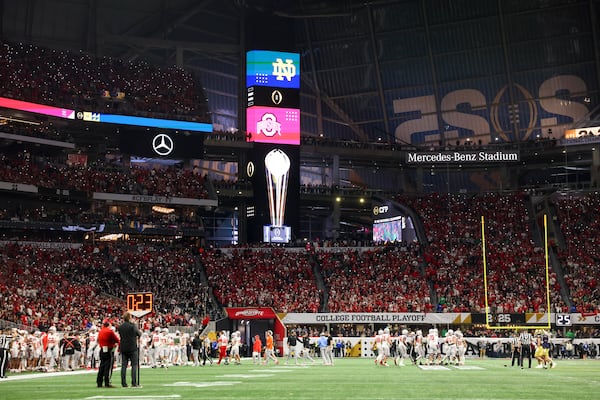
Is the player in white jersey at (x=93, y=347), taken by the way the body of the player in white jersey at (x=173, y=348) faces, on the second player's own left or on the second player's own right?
on the second player's own right

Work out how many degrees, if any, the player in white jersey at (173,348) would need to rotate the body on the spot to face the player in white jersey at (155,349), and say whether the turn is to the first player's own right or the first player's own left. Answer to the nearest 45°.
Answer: approximately 90° to the first player's own right

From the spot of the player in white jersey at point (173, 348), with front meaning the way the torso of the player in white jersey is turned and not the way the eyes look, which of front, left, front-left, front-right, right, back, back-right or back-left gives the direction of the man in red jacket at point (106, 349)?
right

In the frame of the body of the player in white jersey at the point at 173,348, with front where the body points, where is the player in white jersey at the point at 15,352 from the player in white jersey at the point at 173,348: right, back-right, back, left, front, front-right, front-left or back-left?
back-right
